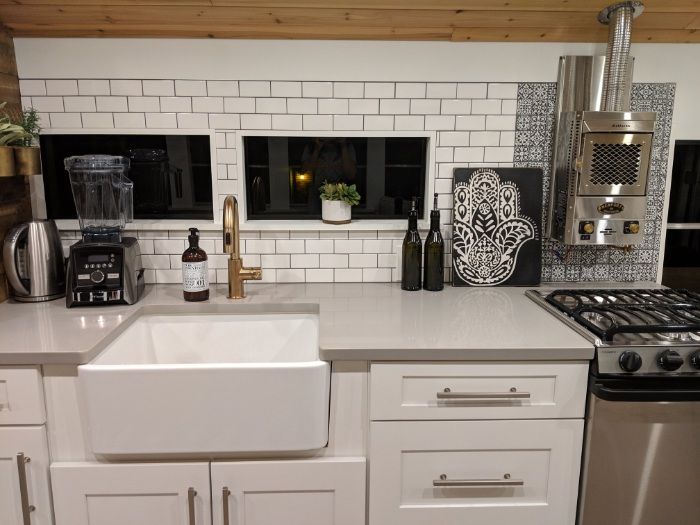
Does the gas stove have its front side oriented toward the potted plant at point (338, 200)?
no

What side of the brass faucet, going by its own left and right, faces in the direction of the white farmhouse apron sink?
front

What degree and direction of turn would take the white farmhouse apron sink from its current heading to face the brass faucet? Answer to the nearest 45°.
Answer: approximately 180°

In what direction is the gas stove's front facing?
toward the camera

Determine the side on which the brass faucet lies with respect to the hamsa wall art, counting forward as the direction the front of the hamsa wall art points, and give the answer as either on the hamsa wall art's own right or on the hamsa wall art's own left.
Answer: on the hamsa wall art's own right

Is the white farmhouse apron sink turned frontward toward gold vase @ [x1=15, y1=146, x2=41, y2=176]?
no

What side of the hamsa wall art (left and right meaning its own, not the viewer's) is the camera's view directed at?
front

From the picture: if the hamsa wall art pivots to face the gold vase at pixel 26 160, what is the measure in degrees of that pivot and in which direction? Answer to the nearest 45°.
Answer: approximately 45° to its right

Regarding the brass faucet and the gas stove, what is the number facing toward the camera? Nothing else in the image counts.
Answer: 2

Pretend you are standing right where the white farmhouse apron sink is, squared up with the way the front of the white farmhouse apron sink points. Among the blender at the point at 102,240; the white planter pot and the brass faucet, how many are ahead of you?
0

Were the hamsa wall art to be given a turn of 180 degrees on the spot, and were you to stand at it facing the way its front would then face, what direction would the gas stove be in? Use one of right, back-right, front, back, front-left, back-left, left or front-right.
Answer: back-right

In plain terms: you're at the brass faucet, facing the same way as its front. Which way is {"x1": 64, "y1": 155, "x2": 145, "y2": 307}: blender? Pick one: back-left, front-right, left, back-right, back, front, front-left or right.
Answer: right

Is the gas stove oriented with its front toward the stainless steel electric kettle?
no

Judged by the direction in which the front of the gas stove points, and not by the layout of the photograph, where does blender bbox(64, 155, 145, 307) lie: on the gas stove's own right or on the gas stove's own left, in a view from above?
on the gas stove's own right

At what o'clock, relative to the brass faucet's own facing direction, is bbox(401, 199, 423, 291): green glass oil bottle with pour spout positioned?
The green glass oil bottle with pour spout is roughly at 9 o'clock from the brass faucet.

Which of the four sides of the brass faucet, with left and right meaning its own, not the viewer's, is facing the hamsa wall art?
left
